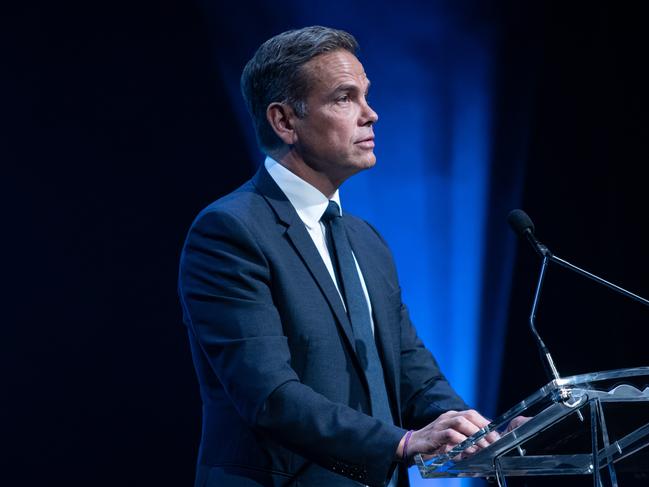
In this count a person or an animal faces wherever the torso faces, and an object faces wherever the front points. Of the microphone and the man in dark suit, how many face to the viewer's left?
1

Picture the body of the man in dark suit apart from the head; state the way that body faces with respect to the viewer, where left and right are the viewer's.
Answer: facing the viewer and to the right of the viewer

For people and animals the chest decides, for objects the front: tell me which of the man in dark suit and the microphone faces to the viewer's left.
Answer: the microphone

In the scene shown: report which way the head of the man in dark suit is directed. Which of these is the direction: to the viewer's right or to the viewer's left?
to the viewer's right

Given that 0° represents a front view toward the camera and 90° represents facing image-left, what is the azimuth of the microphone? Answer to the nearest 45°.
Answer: approximately 90°

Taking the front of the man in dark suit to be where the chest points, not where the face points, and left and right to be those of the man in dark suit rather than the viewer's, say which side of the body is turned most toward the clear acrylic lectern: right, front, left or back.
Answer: front
